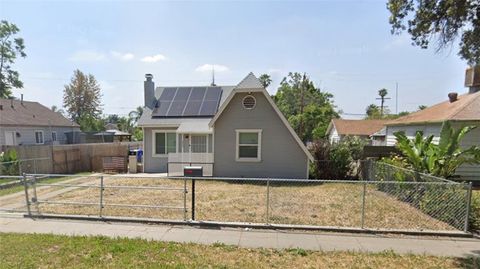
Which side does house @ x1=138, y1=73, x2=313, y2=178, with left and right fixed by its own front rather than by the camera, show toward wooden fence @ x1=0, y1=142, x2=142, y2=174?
right

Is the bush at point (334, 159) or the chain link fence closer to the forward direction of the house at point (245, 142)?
the chain link fence

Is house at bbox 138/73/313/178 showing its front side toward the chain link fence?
yes

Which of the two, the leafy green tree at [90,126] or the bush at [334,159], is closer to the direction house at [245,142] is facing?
the bush

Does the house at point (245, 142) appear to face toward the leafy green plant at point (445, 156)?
no

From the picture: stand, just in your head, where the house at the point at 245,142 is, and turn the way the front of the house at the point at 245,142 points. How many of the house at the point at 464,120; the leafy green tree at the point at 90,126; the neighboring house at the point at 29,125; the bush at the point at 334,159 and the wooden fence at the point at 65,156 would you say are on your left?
2

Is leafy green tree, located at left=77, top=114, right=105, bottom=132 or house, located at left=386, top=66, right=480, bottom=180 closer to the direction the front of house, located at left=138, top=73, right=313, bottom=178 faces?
the house

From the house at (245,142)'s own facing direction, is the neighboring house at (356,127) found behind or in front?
behind

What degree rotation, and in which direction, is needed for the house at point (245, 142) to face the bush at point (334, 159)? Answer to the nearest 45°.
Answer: approximately 90° to its left

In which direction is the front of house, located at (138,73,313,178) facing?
toward the camera

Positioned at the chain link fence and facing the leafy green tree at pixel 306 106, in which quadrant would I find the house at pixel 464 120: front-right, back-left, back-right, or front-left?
front-right

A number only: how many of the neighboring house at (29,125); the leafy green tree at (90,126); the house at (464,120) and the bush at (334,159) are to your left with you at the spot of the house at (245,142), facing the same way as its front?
2

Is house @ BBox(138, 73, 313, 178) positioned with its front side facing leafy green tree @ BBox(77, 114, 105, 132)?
no

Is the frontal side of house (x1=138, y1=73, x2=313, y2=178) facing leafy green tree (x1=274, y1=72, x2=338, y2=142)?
no

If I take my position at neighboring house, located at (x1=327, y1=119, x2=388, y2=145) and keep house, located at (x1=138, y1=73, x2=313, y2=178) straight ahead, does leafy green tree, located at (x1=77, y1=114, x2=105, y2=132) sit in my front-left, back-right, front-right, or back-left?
front-right

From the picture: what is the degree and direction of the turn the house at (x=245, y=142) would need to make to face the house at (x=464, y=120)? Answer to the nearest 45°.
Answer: approximately 90° to its left

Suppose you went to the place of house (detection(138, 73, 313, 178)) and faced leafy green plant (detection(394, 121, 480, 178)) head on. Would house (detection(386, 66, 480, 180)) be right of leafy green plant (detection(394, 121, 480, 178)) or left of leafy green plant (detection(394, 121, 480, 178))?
left

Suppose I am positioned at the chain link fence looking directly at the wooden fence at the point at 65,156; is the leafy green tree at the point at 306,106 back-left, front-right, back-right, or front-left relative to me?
front-right
